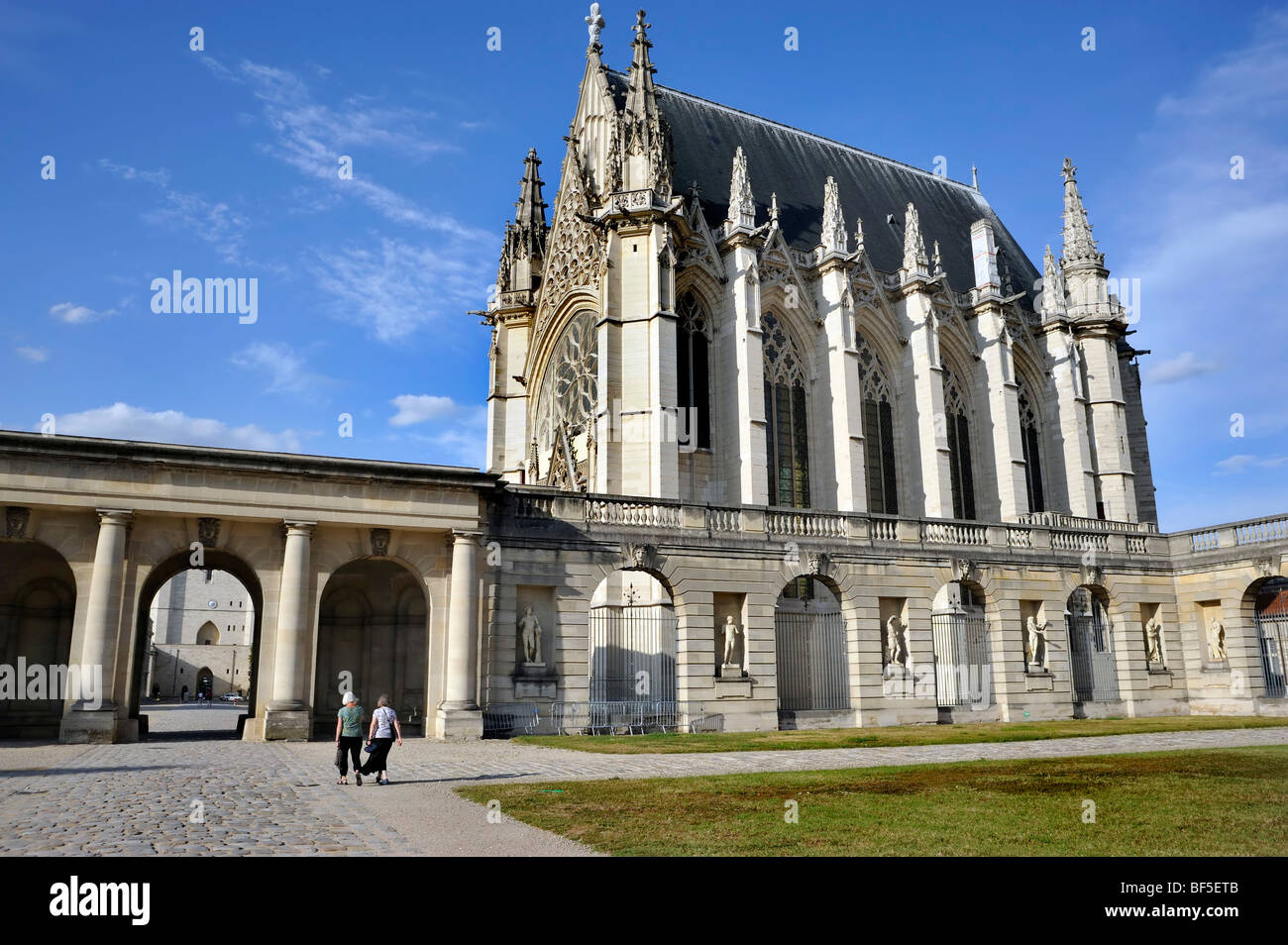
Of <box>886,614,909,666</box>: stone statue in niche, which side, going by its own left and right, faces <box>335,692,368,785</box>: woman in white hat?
right

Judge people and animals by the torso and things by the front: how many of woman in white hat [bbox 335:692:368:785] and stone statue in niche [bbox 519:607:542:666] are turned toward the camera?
1

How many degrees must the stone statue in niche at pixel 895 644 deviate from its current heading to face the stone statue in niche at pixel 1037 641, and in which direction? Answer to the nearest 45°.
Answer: approximately 90° to its left

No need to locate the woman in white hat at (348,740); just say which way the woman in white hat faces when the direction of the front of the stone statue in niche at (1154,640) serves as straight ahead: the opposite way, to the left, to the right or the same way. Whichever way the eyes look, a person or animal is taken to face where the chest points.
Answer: the opposite way

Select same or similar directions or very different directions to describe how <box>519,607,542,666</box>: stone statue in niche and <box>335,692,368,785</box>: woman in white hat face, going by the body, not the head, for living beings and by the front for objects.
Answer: very different directions

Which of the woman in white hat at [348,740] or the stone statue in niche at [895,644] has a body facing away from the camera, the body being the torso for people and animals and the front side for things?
the woman in white hat

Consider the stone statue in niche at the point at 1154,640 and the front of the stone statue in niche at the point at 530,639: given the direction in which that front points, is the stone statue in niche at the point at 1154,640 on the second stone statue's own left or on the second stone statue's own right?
on the second stone statue's own left

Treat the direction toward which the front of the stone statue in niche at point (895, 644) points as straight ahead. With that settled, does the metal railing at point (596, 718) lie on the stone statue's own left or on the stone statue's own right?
on the stone statue's own right

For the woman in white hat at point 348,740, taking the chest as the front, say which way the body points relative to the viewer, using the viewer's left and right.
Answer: facing away from the viewer
